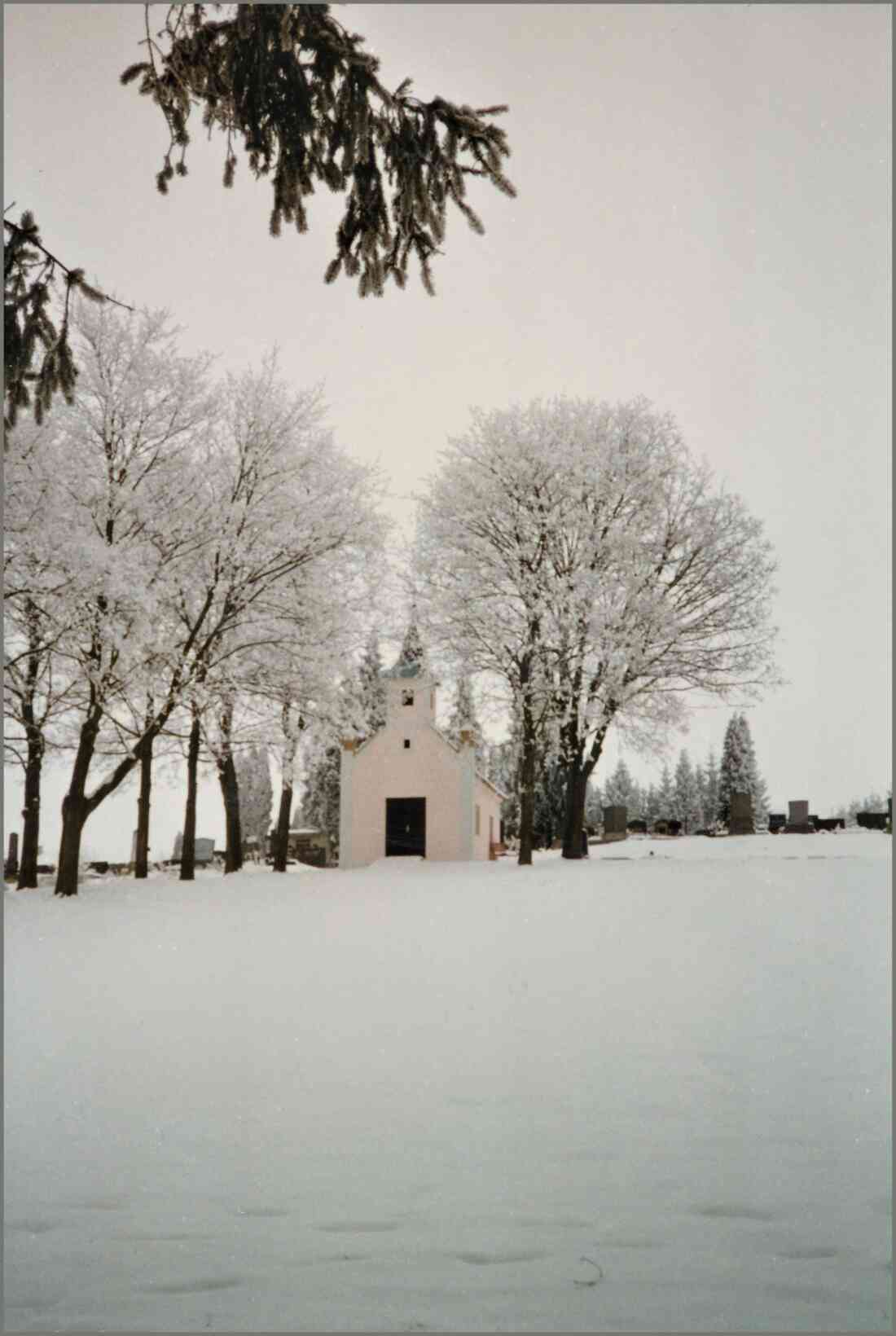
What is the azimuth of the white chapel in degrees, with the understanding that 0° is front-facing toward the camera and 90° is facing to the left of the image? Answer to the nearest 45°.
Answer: approximately 0°

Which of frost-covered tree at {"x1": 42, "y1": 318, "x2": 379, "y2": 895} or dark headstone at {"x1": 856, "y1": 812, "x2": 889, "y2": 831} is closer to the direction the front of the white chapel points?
the frost-covered tree

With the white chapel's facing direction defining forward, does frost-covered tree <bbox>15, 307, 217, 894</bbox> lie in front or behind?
in front

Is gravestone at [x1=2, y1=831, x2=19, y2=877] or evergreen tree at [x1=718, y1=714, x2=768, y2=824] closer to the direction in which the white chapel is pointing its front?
the gravestone
